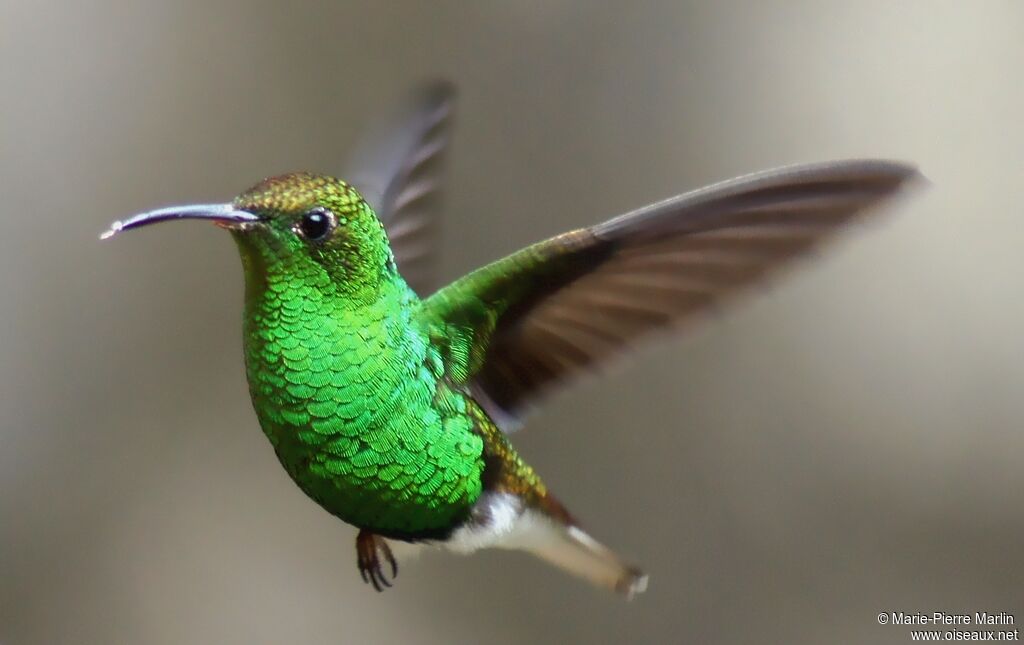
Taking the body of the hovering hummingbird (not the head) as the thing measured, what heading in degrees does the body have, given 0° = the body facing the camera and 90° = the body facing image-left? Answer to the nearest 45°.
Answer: approximately 45°
